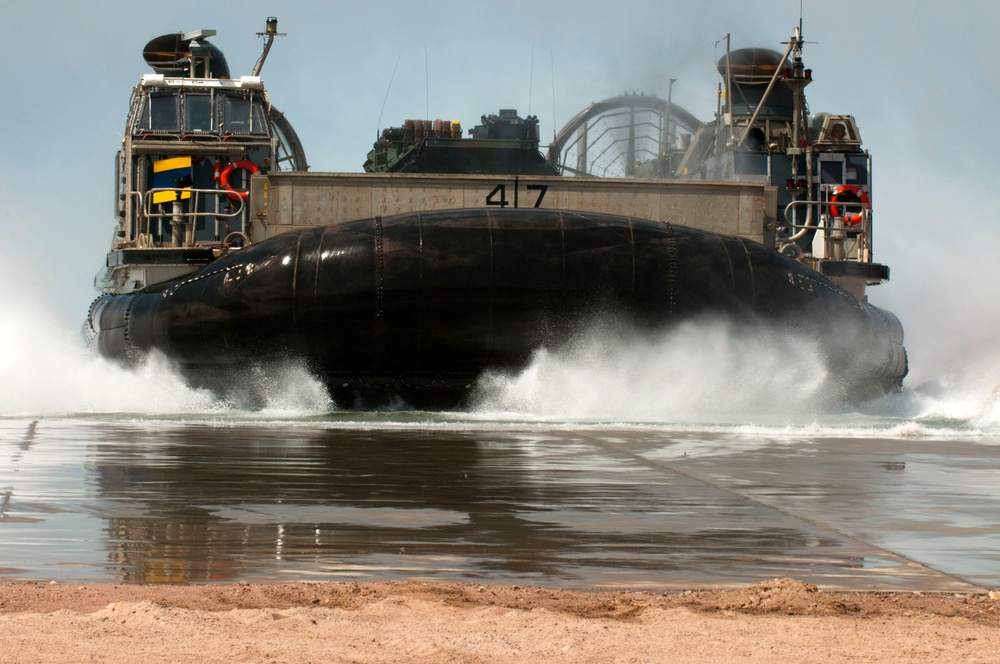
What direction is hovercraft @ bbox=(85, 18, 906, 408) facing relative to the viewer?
toward the camera
